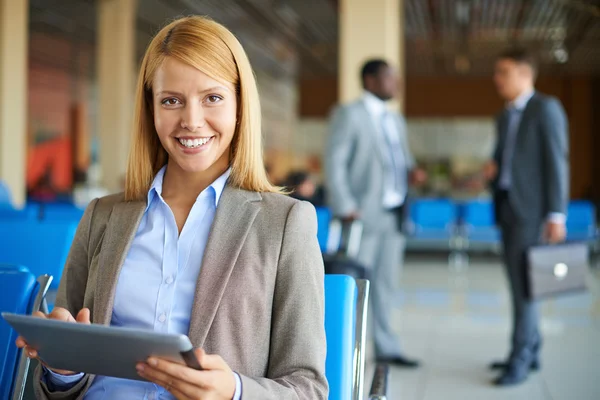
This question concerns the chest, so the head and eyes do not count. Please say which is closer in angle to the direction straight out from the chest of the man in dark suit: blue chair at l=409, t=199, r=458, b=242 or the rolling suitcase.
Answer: the rolling suitcase

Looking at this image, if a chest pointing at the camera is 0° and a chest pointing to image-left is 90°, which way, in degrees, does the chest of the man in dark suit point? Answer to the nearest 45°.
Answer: approximately 45°

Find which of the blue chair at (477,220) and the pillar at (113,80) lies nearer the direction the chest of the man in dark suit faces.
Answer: the pillar

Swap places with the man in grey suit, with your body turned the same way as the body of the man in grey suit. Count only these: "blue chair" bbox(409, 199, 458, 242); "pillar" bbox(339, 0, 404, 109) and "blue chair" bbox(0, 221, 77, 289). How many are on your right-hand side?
1

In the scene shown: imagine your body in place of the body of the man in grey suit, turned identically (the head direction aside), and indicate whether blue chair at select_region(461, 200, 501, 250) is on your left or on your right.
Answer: on your left

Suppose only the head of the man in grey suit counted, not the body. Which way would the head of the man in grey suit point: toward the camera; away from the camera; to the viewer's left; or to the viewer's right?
to the viewer's right

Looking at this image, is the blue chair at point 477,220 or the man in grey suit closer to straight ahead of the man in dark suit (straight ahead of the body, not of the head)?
the man in grey suit

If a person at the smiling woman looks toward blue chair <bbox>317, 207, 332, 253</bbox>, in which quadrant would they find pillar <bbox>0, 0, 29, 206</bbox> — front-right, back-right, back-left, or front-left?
front-left

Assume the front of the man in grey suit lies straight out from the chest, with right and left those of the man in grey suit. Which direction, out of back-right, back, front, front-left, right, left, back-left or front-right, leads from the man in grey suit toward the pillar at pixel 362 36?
back-left

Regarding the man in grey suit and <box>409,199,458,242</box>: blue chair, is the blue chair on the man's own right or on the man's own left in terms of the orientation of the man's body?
on the man's own left

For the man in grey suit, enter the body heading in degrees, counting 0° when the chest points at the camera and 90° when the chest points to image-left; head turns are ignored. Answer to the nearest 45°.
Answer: approximately 315°

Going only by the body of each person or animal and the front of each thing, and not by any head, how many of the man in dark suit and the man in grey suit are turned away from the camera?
0

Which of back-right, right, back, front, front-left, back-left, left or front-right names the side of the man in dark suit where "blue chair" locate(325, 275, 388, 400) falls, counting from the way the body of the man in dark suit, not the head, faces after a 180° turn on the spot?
back-right

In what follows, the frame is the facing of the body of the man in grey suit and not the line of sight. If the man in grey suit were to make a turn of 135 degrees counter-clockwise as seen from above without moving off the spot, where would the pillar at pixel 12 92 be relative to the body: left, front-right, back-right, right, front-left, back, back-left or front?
front-left

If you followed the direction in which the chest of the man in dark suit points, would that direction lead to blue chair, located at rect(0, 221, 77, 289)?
yes

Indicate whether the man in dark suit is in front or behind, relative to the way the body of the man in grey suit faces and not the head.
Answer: in front

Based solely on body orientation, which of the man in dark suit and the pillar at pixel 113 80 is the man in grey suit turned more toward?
the man in dark suit

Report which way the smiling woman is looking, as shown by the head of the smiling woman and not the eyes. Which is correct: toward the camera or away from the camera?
toward the camera
